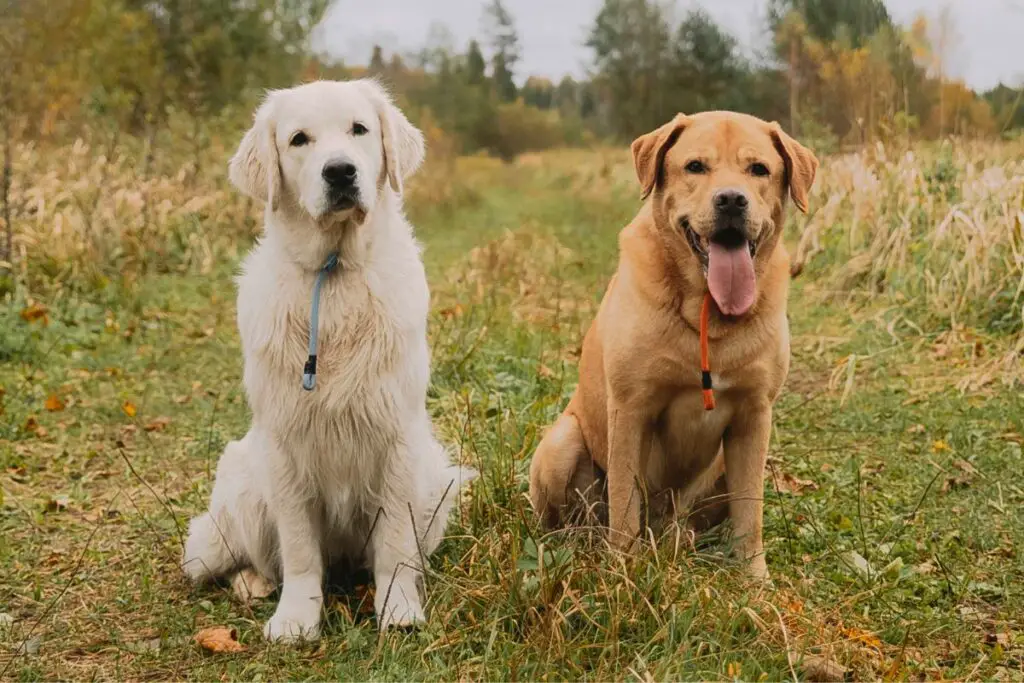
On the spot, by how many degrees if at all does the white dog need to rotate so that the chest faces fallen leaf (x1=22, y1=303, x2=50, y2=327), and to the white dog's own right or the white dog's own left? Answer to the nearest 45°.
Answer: approximately 135° to the white dog's own right

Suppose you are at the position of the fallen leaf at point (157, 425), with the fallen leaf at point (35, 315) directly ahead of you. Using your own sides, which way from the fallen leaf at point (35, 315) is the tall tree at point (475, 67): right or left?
right

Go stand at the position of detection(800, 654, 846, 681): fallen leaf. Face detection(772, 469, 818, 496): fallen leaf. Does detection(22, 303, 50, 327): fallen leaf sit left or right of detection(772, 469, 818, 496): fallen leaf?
left

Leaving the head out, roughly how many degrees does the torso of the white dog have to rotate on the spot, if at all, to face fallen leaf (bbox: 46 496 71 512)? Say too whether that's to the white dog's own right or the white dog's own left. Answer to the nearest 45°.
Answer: approximately 135° to the white dog's own right

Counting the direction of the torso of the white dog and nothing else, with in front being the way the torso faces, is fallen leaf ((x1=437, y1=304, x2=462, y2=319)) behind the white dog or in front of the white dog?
behind

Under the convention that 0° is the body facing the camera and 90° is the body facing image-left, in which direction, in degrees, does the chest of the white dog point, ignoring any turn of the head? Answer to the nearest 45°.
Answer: approximately 0°

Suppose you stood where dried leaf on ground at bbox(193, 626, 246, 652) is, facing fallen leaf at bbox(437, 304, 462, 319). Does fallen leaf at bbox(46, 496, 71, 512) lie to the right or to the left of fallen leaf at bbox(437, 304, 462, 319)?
left

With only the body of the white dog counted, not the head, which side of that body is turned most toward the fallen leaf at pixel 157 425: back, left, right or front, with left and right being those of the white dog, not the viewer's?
back

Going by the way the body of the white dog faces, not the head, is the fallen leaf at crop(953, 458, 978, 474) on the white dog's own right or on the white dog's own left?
on the white dog's own left

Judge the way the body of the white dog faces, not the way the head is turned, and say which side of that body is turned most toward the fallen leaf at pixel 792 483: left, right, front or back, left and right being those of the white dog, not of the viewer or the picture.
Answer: left

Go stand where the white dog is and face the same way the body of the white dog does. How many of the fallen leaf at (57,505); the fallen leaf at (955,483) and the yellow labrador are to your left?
2

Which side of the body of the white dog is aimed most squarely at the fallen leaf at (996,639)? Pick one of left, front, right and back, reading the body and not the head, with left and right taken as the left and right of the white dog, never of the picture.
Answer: left

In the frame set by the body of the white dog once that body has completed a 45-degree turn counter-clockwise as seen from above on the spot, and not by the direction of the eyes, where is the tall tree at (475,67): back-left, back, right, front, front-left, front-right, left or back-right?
back-left
